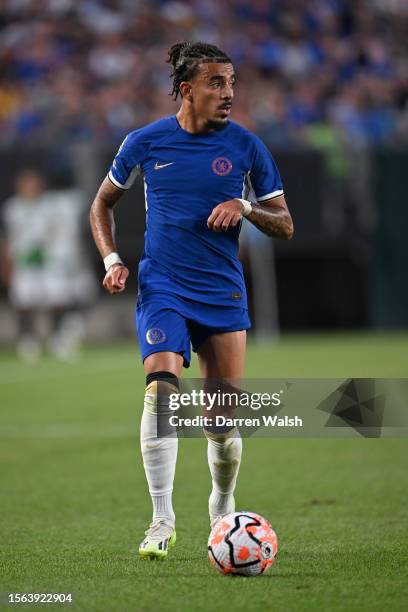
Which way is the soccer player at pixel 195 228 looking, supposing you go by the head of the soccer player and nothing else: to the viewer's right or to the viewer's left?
to the viewer's right

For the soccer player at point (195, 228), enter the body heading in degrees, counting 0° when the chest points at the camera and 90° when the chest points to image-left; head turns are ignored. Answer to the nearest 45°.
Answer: approximately 0°
